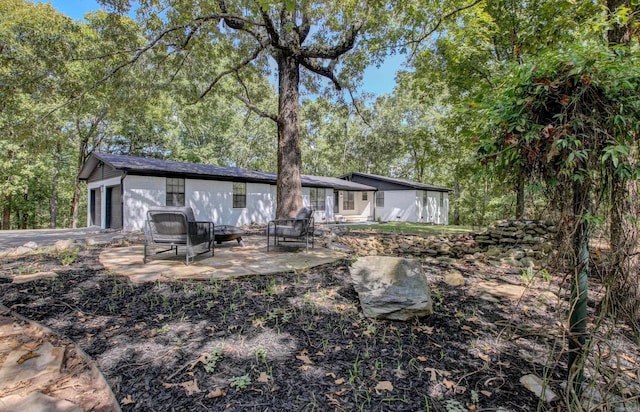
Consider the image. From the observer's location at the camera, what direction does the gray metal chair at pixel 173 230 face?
facing away from the viewer and to the right of the viewer

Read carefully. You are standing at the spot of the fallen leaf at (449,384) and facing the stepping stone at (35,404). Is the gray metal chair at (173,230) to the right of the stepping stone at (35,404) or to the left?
right

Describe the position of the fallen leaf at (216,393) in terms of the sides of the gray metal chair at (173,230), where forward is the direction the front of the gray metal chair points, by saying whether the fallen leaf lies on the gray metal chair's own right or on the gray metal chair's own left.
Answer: on the gray metal chair's own right

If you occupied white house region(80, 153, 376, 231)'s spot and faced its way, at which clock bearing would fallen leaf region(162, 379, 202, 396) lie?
The fallen leaf is roughly at 1 o'clock from the white house.

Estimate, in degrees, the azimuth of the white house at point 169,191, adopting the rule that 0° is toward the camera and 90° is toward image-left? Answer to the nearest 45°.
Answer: approximately 315°

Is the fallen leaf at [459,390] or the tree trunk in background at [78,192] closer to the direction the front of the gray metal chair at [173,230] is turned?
the tree trunk in background

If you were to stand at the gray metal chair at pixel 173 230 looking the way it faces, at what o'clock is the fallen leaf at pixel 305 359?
The fallen leaf is roughly at 4 o'clock from the gray metal chair.
